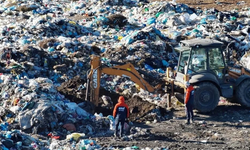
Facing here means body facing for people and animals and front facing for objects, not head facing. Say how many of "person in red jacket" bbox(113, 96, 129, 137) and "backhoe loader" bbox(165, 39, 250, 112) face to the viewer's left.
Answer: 0

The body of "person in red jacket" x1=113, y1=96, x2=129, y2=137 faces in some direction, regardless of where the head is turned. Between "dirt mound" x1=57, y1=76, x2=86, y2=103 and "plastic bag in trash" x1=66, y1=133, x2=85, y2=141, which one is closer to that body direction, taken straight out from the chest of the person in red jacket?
the dirt mound

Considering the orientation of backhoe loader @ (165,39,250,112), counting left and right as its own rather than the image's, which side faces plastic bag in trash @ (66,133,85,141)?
back

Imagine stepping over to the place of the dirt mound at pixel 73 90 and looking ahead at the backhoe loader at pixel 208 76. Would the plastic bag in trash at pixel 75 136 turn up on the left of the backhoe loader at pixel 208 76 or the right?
right

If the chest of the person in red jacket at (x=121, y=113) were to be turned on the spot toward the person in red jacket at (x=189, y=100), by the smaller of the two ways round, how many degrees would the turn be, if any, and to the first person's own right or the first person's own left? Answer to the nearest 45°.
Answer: approximately 45° to the first person's own right

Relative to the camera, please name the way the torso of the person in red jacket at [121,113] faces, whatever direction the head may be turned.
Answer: away from the camera

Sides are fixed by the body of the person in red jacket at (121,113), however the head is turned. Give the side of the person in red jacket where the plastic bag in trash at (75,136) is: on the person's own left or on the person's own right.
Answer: on the person's own left

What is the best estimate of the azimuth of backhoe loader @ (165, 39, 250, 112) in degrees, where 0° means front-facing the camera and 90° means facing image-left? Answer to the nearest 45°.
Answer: approximately 225°

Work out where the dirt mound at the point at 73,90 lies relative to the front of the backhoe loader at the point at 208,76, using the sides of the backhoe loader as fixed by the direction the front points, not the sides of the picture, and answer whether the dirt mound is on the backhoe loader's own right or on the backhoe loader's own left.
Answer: on the backhoe loader's own left
